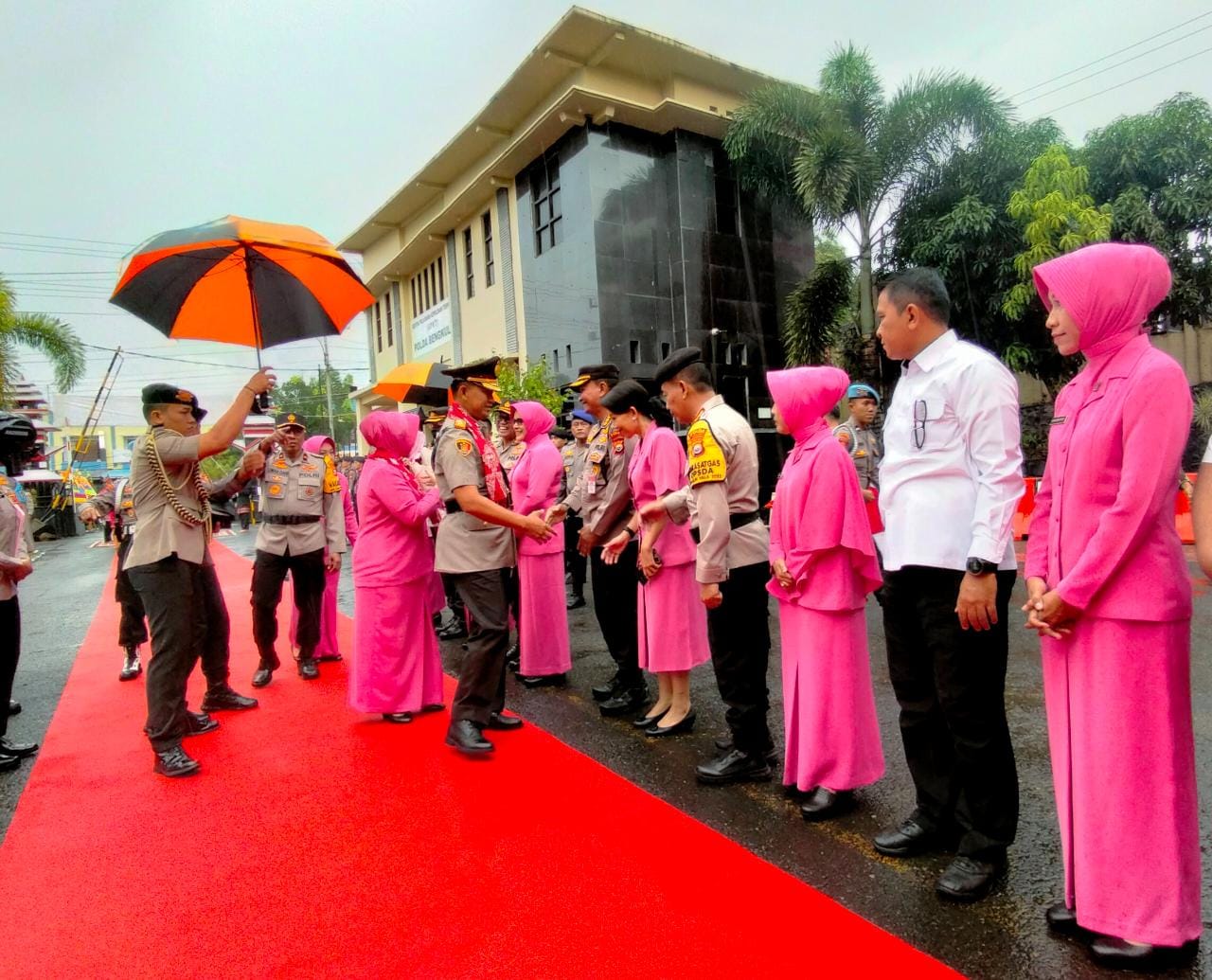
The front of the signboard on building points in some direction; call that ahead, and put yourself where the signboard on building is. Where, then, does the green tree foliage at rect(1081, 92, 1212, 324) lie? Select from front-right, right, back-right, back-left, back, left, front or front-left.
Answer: left

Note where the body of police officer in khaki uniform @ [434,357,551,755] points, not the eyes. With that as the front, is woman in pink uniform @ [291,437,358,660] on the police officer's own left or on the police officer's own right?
on the police officer's own left

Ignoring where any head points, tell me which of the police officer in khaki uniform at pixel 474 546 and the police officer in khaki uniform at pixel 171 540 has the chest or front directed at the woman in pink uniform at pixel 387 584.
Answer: the police officer in khaki uniform at pixel 171 540

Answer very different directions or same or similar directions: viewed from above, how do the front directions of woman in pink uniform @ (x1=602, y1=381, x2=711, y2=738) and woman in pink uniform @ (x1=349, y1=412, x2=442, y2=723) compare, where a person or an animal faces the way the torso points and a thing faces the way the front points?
very different directions

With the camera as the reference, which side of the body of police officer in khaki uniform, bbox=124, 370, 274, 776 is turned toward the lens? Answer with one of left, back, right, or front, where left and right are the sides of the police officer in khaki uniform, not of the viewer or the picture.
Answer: right

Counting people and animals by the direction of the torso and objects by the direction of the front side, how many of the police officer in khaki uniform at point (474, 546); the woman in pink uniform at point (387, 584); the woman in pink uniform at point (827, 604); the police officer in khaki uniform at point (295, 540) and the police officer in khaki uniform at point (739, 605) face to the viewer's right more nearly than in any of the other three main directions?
2

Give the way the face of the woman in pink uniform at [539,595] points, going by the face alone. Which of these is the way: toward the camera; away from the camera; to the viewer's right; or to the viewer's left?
to the viewer's left

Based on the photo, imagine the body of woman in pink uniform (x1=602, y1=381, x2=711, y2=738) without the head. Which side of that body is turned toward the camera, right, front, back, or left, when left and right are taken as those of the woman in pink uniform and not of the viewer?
left

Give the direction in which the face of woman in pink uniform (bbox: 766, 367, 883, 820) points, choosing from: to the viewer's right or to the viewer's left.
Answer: to the viewer's left

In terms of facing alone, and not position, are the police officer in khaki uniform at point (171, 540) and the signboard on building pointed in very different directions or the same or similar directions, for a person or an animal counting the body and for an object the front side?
very different directions

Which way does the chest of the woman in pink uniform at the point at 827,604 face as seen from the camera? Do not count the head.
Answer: to the viewer's left

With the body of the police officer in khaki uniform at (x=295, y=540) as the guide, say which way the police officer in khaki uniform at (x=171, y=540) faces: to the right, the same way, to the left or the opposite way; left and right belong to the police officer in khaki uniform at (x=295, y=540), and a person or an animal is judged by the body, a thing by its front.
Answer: to the left

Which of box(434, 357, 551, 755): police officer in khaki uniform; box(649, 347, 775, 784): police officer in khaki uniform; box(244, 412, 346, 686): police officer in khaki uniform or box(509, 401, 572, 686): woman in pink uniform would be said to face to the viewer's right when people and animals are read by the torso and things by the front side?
box(434, 357, 551, 755): police officer in khaki uniform

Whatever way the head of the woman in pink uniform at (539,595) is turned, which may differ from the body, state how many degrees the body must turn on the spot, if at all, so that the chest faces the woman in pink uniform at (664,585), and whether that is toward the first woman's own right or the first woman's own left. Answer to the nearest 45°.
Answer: approximately 135° to the first woman's own left

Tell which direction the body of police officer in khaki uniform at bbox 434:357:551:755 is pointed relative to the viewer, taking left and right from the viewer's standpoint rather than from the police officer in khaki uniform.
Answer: facing to the right of the viewer

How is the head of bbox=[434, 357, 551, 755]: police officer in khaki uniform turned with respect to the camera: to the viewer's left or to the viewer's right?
to the viewer's right

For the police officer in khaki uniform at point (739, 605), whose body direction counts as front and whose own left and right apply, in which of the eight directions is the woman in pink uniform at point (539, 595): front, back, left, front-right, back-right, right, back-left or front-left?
front-right

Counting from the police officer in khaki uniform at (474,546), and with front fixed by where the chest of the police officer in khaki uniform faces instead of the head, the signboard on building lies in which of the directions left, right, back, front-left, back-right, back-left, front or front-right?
left

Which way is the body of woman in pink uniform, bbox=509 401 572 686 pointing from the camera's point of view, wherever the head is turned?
to the viewer's left
